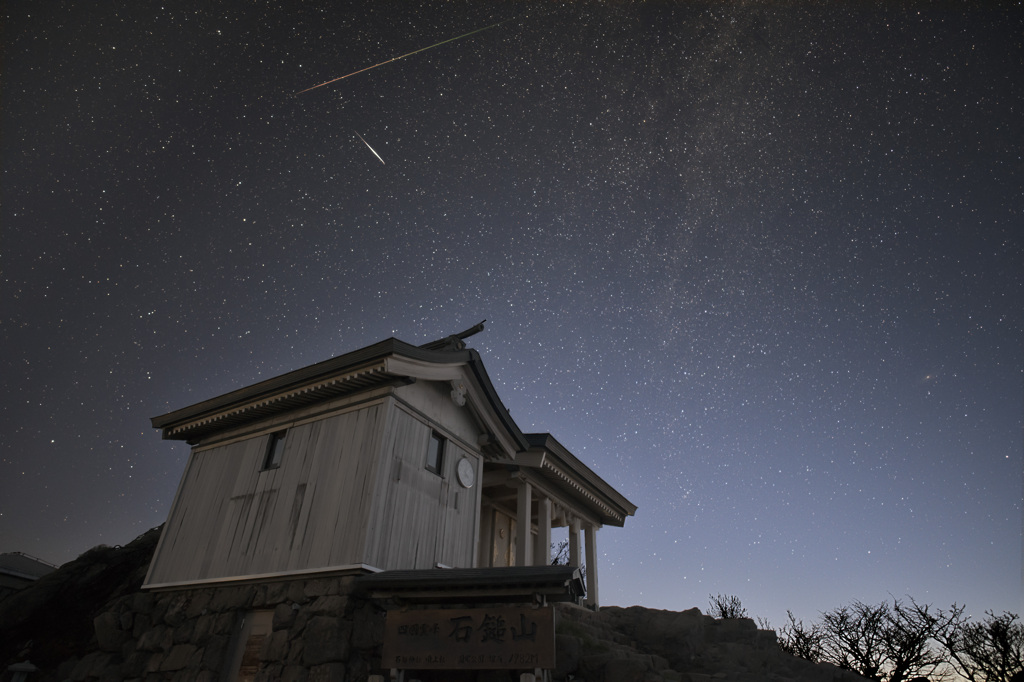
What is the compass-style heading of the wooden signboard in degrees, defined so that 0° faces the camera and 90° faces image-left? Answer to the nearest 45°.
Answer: approximately 0°
